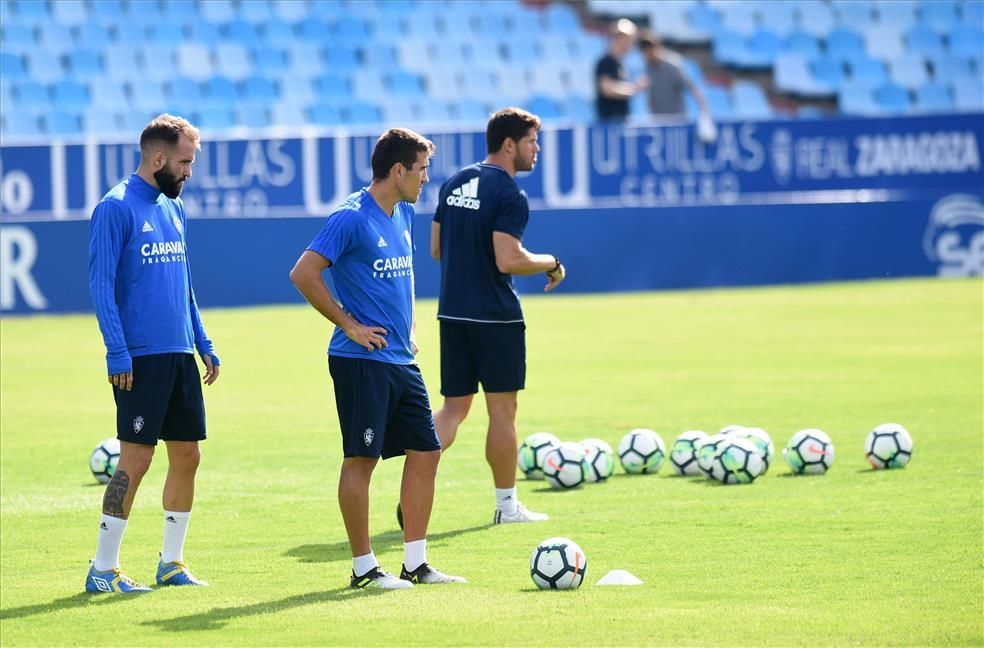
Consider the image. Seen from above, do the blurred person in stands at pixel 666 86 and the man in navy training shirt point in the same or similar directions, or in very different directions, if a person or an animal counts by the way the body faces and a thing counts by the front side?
very different directions

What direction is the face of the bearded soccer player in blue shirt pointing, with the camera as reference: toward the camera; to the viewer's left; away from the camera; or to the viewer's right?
to the viewer's right

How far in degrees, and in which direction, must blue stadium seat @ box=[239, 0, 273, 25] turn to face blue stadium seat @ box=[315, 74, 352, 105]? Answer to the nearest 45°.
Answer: approximately 45° to its left

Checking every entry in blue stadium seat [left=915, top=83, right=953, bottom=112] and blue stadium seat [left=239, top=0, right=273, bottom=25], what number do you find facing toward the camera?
2

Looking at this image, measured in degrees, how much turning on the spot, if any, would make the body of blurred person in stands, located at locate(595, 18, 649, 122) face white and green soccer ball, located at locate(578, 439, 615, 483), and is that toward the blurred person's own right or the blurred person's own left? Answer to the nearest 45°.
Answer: approximately 90° to the blurred person's own right

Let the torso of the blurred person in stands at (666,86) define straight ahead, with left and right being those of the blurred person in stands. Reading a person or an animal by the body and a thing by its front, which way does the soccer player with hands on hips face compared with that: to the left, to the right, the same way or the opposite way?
to the left

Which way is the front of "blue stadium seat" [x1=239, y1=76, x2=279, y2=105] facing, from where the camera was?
facing the viewer

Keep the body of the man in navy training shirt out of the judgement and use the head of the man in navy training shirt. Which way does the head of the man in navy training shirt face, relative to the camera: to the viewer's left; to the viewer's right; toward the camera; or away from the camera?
to the viewer's right

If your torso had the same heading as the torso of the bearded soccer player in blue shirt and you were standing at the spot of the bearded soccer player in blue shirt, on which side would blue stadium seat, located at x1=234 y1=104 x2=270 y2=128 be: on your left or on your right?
on your left

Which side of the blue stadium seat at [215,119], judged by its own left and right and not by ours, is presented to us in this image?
front

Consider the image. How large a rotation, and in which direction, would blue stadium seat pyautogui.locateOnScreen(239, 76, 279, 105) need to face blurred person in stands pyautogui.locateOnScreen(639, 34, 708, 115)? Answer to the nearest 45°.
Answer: approximately 45° to its left

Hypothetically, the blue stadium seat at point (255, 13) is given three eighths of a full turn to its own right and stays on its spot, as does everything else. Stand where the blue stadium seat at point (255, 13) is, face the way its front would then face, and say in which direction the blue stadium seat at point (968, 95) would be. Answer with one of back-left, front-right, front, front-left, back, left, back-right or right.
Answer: back-right

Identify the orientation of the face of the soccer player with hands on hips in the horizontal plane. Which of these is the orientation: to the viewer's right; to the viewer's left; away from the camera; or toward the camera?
to the viewer's right
